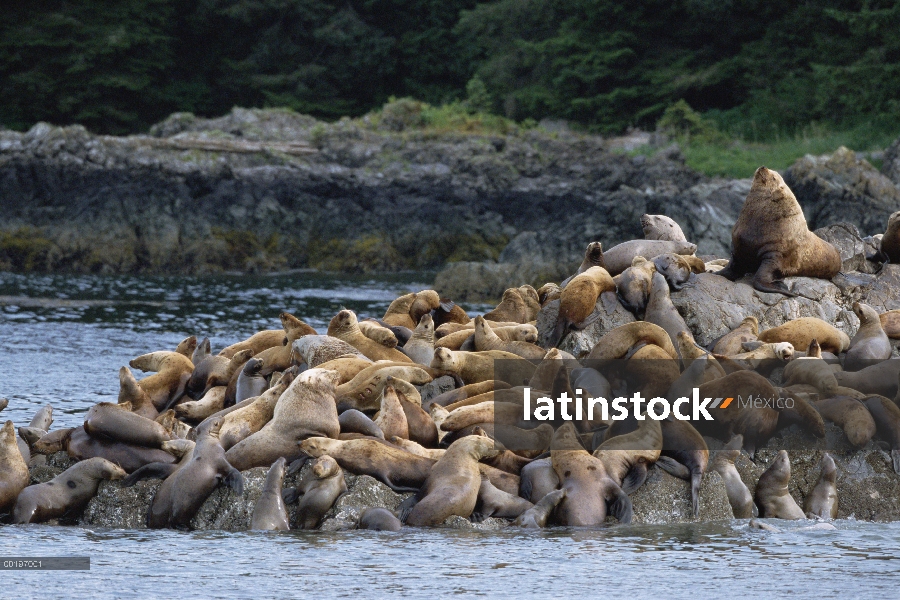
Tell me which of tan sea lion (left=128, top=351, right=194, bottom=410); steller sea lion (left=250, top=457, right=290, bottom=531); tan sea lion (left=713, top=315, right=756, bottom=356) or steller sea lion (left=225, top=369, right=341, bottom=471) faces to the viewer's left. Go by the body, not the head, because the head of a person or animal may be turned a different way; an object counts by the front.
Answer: tan sea lion (left=128, top=351, right=194, bottom=410)

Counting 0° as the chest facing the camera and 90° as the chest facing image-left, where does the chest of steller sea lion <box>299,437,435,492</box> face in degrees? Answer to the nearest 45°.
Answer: approximately 90°

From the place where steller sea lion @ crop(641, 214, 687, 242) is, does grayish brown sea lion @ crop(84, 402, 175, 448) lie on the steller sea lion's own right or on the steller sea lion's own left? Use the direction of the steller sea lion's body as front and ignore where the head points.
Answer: on the steller sea lion's own left

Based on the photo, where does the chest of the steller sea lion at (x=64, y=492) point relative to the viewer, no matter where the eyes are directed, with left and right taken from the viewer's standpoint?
facing to the right of the viewer

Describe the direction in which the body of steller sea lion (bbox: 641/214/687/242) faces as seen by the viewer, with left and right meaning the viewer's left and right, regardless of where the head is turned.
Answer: facing to the left of the viewer

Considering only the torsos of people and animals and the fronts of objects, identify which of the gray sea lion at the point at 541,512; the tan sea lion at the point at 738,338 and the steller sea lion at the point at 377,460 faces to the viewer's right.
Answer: the tan sea lion at the point at 738,338

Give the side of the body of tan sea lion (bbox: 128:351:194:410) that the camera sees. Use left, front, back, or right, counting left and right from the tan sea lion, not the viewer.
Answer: left

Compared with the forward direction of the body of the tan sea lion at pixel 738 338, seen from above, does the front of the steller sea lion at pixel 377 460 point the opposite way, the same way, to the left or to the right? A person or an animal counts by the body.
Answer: the opposite way

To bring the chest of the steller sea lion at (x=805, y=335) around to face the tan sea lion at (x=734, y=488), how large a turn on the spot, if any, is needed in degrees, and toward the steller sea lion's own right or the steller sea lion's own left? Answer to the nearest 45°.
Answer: approximately 90° to the steller sea lion's own left

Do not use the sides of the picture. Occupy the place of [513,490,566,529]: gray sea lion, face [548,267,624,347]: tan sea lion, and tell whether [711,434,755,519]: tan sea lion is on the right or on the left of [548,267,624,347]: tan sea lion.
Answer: right
